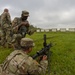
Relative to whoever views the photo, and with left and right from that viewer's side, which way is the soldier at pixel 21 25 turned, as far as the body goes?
facing the viewer and to the right of the viewer

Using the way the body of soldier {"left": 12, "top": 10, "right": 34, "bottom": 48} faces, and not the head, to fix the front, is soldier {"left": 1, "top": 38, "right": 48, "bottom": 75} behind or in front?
in front

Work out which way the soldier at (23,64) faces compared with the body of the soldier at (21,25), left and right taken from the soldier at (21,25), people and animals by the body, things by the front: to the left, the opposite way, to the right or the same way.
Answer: to the left

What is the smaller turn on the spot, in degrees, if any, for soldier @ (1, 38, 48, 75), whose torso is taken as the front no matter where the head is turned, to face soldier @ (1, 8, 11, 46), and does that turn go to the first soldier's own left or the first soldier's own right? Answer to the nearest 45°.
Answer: approximately 45° to the first soldier's own left

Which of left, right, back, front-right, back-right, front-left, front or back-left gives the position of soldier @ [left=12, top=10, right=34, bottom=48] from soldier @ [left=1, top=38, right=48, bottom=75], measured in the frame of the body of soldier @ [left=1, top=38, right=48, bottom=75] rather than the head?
front-left

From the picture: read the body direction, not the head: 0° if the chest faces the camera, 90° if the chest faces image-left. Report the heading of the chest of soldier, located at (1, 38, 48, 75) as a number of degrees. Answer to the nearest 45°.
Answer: approximately 225°
